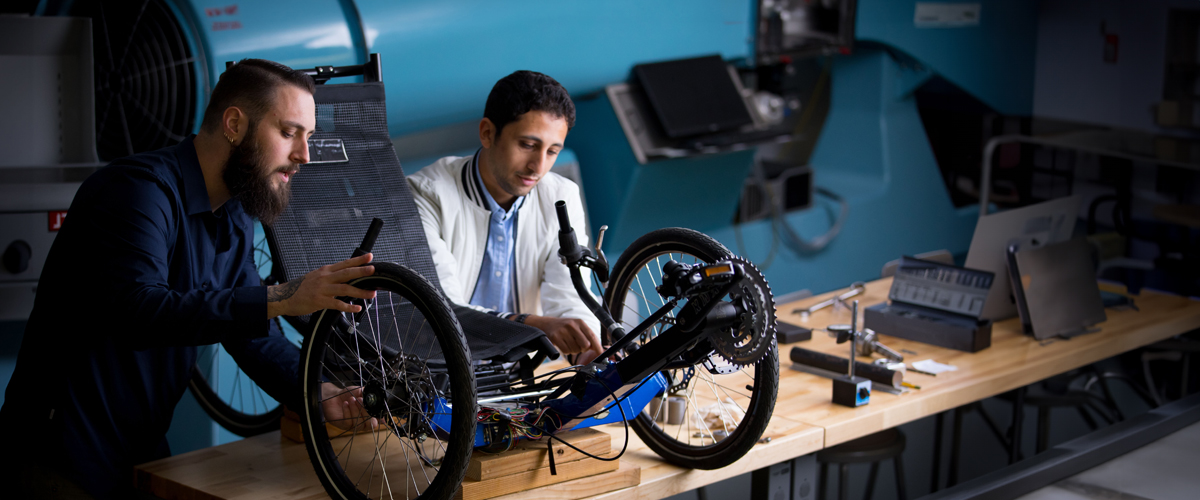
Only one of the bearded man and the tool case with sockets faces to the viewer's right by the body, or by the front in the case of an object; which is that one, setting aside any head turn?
the bearded man

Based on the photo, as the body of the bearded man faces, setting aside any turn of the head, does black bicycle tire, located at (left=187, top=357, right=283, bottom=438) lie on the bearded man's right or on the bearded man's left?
on the bearded man's left

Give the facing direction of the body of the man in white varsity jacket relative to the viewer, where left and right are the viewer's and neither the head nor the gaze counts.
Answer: facing the viewer and to the right of the viewer

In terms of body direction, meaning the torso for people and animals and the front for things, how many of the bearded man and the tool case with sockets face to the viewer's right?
1

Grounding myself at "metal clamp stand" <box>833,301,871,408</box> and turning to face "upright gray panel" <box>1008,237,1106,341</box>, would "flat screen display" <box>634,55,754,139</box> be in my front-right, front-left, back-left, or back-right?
front-left

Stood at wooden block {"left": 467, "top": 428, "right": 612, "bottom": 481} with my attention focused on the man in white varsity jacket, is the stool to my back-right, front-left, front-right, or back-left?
front-right

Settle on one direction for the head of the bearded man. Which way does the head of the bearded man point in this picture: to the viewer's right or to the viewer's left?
to the viewer's right

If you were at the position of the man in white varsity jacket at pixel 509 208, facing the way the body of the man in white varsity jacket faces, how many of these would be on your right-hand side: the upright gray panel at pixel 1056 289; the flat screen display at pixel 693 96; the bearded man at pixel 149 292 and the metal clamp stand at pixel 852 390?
1

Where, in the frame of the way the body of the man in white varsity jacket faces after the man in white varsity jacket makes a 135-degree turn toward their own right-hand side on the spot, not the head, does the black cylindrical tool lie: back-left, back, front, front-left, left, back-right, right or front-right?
back

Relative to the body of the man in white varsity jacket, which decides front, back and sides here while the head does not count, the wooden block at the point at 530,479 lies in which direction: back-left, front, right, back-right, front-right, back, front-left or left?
front-right

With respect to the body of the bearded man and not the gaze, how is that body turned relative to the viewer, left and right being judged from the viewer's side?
facing to the right of the viewer

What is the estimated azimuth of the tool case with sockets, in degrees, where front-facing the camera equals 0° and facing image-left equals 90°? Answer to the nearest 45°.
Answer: approximately 45°

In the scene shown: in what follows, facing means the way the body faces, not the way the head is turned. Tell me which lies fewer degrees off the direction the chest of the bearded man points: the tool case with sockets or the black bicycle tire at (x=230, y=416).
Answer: the tool case with sockets

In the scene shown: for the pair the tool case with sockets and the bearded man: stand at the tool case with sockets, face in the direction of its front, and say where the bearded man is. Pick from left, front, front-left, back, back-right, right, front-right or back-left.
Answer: front

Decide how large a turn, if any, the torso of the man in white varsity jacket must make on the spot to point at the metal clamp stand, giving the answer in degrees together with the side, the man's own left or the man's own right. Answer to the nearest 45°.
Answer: approximately 45° to the man's own left

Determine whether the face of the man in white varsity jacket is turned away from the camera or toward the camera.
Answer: toward the camera

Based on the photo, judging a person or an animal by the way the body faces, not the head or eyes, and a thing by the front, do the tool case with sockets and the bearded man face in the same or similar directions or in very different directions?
very different directions
